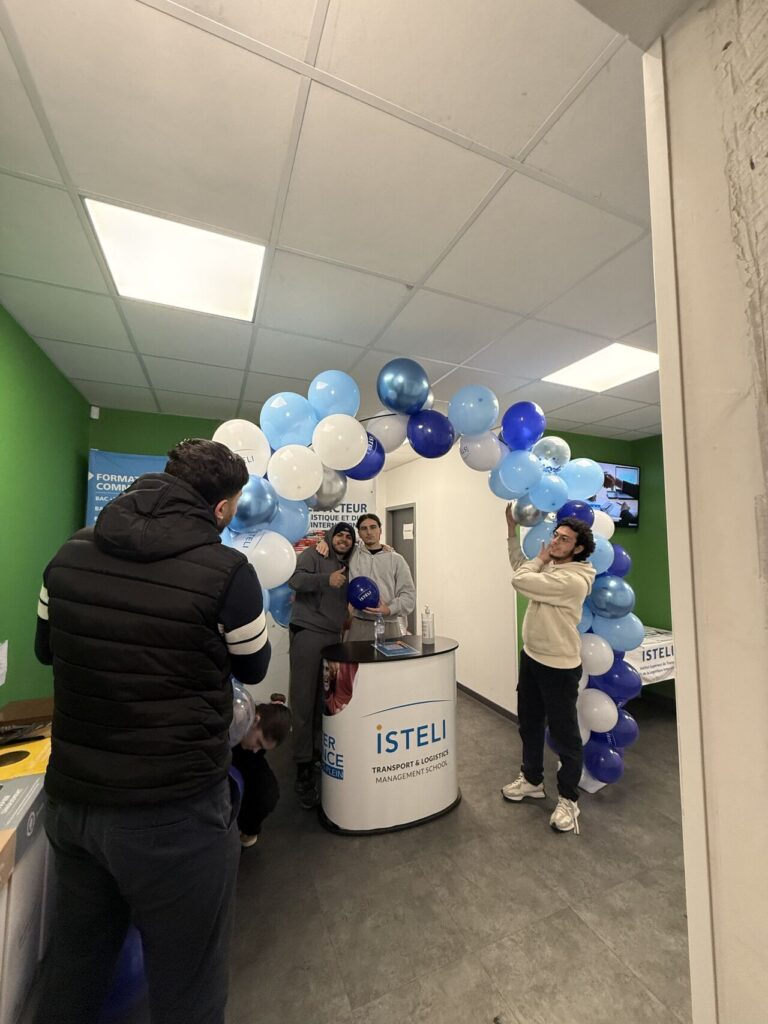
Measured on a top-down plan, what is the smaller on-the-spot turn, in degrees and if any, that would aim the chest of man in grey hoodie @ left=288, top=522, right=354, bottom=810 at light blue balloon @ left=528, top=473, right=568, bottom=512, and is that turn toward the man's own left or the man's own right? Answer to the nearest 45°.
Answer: approximately 45° to the man's own left

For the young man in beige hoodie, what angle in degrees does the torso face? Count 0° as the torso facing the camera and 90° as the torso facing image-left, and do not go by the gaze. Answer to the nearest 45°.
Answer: approximately 45°

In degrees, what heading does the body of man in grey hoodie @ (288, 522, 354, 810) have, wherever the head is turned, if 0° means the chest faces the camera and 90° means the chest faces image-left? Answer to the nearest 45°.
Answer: approximately 315°

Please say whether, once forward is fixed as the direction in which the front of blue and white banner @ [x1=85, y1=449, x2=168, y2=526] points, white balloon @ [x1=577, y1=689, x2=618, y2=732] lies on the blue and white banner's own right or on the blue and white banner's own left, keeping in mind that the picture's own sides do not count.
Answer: on the blue and white banner's own left

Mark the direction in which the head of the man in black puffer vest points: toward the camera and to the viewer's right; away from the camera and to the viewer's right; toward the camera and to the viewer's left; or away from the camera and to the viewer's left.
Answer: away from the camera and to the viewer's right

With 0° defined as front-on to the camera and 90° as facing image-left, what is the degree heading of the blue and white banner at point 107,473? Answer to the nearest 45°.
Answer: approximately 0°

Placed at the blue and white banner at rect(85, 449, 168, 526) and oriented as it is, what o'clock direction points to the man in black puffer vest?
The man in black puffer vest is roughly at 12 o'clock from the blue and white banner.
